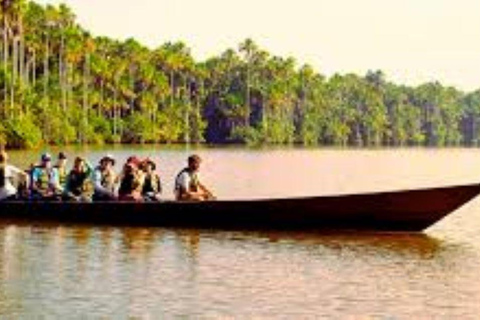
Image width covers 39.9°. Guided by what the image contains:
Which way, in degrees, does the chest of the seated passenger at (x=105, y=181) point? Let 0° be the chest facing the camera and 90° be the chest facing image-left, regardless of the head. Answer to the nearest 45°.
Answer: approximately 315°

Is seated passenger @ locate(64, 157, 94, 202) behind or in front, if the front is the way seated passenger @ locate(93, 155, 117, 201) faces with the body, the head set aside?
behind

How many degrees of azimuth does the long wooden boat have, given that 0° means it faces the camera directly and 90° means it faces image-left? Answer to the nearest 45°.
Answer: approximately 270°

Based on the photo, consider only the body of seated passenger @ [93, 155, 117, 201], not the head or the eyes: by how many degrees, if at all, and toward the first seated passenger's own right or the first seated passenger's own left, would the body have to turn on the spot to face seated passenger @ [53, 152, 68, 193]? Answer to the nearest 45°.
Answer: approximately 180°

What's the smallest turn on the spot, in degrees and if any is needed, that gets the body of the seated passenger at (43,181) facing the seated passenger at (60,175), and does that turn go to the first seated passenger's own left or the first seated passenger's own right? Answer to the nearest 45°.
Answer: approximately 45° to the first seated passenger's own left
